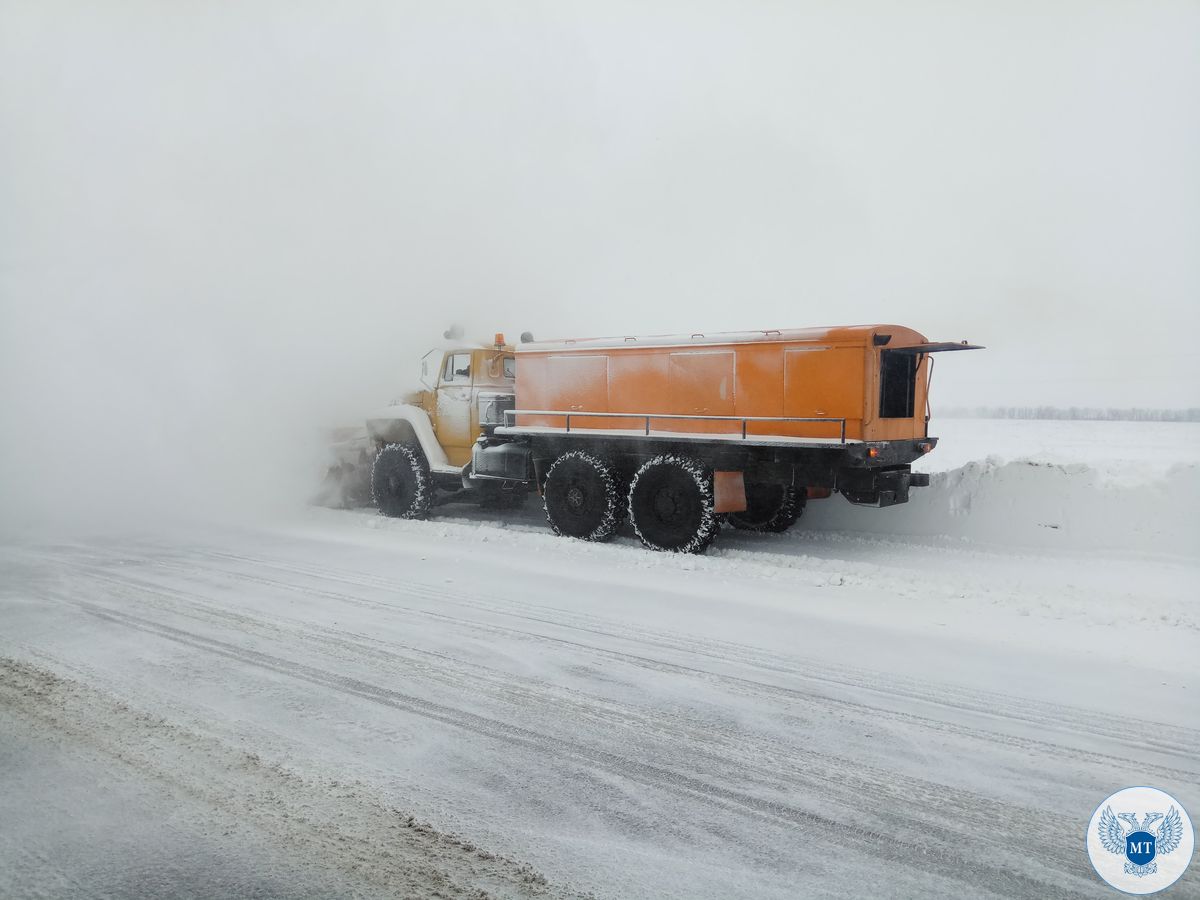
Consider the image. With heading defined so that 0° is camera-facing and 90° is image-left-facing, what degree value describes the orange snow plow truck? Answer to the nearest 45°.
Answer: approximately 135°

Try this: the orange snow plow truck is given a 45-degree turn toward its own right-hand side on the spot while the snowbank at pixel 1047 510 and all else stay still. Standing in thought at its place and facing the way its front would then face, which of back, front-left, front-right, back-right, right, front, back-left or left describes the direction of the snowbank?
right
